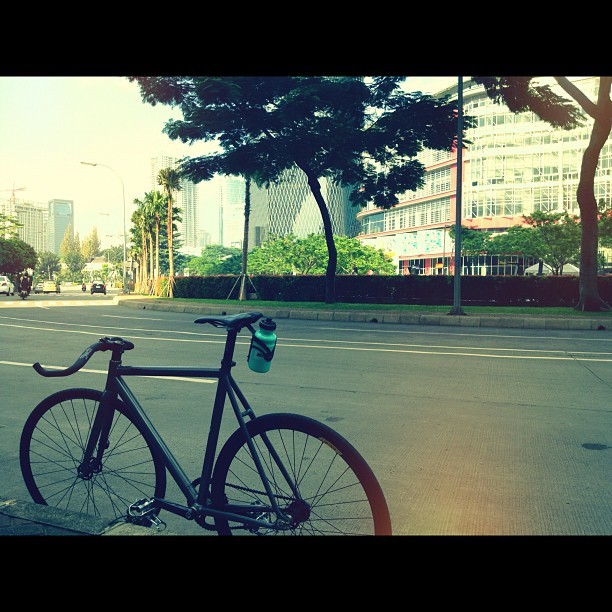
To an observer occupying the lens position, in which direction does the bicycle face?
facing away from the viewer and to the left of the viewer
